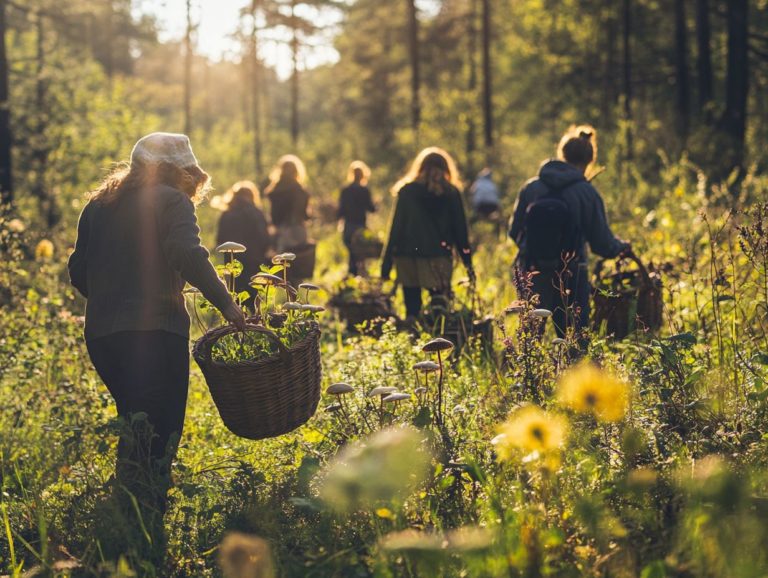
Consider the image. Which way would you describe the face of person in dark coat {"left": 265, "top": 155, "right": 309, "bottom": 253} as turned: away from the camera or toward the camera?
away from the camera

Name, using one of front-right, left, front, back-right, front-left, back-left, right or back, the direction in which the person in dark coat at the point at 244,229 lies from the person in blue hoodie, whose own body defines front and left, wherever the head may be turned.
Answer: left

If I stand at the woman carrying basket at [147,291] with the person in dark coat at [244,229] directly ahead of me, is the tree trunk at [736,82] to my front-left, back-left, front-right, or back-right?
front-right

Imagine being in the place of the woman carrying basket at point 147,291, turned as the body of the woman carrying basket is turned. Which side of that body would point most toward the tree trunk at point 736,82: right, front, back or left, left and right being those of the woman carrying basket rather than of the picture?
front

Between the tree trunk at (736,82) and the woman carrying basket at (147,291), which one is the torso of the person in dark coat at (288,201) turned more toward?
the tree trunk

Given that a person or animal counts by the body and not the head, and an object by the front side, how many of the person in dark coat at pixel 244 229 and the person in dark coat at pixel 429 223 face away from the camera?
2

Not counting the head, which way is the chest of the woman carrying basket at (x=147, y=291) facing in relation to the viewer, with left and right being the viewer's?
facing away from the viewer and to the right of the viewer

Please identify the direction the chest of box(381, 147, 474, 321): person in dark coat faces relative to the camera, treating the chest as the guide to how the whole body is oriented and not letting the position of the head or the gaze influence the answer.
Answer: away from the camera

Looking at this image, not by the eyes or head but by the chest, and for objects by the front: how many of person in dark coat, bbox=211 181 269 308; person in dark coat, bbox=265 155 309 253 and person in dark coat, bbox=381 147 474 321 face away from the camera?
3

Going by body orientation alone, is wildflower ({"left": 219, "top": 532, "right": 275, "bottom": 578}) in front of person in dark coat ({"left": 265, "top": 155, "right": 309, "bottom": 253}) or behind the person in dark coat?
behind

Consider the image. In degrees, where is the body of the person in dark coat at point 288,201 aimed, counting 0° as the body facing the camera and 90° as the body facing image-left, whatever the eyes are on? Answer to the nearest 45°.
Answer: approximately 180°

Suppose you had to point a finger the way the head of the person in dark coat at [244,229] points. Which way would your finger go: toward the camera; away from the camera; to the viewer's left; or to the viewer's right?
away from the camera

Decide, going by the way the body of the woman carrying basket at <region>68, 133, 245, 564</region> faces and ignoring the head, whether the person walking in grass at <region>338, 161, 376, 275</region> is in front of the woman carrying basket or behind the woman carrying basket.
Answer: in front

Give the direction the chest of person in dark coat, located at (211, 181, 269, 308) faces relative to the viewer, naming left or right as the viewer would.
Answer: facing away from the viewer
